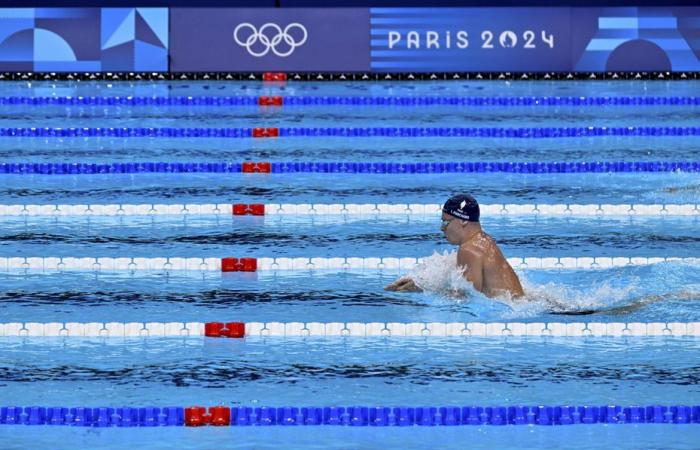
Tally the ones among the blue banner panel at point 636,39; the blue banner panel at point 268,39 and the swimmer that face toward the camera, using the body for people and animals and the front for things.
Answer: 2

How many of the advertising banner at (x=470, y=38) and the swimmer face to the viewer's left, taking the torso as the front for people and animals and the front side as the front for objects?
1

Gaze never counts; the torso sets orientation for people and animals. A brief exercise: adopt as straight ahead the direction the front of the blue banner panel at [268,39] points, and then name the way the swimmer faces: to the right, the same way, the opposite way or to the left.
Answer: to the right

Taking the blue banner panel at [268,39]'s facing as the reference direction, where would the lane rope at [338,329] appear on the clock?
The lane rope is roughly at 12 o'clock from the blue banner panel.

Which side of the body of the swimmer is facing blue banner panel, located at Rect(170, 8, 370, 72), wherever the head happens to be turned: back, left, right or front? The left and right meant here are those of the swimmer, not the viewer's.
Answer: right

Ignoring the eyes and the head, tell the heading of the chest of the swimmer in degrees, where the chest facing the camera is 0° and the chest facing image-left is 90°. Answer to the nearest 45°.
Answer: approximately 90°

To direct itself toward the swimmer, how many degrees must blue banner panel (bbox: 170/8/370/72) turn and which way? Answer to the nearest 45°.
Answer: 0° — it already faces them

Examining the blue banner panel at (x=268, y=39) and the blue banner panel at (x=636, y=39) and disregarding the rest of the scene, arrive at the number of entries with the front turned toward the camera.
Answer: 2

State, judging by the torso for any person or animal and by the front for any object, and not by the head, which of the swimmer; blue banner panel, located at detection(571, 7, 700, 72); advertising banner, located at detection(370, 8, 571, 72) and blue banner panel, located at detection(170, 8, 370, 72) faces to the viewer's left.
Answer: the swimmer

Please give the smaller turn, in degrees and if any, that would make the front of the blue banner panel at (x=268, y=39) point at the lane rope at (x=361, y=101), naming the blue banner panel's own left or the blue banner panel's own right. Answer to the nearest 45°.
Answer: approximately 45° to the blue banner panel's own left

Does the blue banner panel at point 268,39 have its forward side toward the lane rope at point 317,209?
yes
